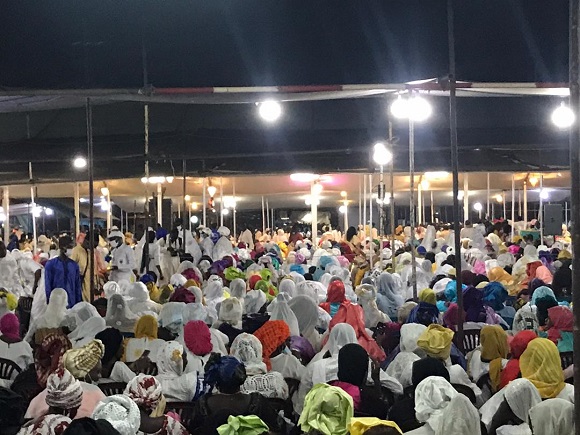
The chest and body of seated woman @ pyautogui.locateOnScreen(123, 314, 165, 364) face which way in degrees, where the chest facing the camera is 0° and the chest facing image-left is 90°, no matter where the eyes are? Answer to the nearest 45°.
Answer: approximately 180°

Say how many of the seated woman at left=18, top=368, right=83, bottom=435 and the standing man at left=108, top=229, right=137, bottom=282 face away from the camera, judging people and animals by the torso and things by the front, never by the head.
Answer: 1

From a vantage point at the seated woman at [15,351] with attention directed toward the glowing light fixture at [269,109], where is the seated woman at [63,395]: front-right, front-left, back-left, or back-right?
back-right

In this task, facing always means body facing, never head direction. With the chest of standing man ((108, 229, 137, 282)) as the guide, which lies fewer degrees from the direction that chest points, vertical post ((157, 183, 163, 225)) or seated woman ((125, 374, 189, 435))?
the seated woman

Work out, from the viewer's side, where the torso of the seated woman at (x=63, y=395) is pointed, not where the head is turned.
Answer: away from the camera

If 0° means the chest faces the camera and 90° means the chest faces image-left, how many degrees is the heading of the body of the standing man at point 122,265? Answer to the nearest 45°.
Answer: approximately 45°

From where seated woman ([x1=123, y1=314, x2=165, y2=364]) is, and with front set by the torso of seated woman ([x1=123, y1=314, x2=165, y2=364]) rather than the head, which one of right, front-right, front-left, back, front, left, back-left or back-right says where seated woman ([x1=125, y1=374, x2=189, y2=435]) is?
back

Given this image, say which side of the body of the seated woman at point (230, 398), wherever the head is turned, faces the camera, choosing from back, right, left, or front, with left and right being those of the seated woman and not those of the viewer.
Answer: back

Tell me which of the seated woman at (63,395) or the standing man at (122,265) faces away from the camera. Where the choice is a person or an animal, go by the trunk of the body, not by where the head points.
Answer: the seated woman

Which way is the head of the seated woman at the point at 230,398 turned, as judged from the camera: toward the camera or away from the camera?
away from the camera

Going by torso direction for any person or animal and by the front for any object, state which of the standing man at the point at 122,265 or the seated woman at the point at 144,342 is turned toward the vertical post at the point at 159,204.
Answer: the seated woman

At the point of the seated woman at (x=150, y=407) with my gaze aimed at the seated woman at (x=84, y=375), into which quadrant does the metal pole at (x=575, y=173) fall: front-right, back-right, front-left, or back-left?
back-right

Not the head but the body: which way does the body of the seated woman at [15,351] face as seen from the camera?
away from the camera
